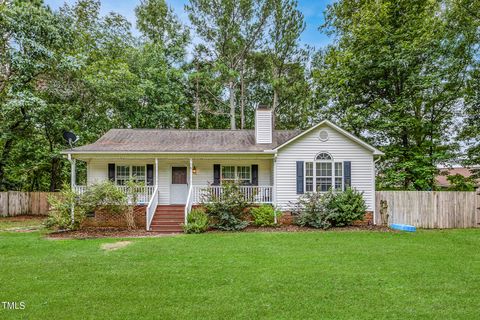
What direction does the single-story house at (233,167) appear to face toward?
toward the camera

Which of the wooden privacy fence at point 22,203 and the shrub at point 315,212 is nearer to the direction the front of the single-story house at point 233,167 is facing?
the shrub

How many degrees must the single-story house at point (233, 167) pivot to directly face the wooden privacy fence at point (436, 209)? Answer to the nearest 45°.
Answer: approximately 90° to its left

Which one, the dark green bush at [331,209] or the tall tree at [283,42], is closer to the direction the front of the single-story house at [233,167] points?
the dark green bush

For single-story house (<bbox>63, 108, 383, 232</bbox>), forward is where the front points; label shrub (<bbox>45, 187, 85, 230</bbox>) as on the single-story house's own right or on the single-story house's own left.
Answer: on the single-story house's own right

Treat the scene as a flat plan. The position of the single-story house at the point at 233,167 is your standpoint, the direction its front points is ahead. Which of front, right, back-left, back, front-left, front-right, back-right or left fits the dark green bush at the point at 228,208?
front

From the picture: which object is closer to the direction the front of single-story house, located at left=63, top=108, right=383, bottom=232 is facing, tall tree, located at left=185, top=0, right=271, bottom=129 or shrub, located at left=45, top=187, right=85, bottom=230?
the shrub
